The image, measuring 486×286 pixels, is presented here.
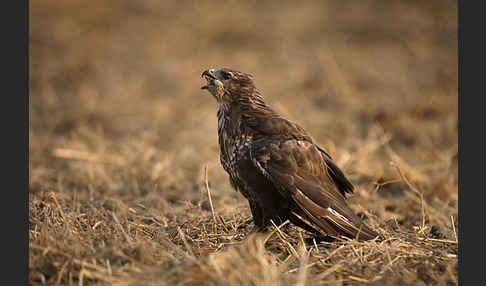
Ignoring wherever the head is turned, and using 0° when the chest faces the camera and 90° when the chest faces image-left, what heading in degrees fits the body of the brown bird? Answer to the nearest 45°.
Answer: approximately 90°
